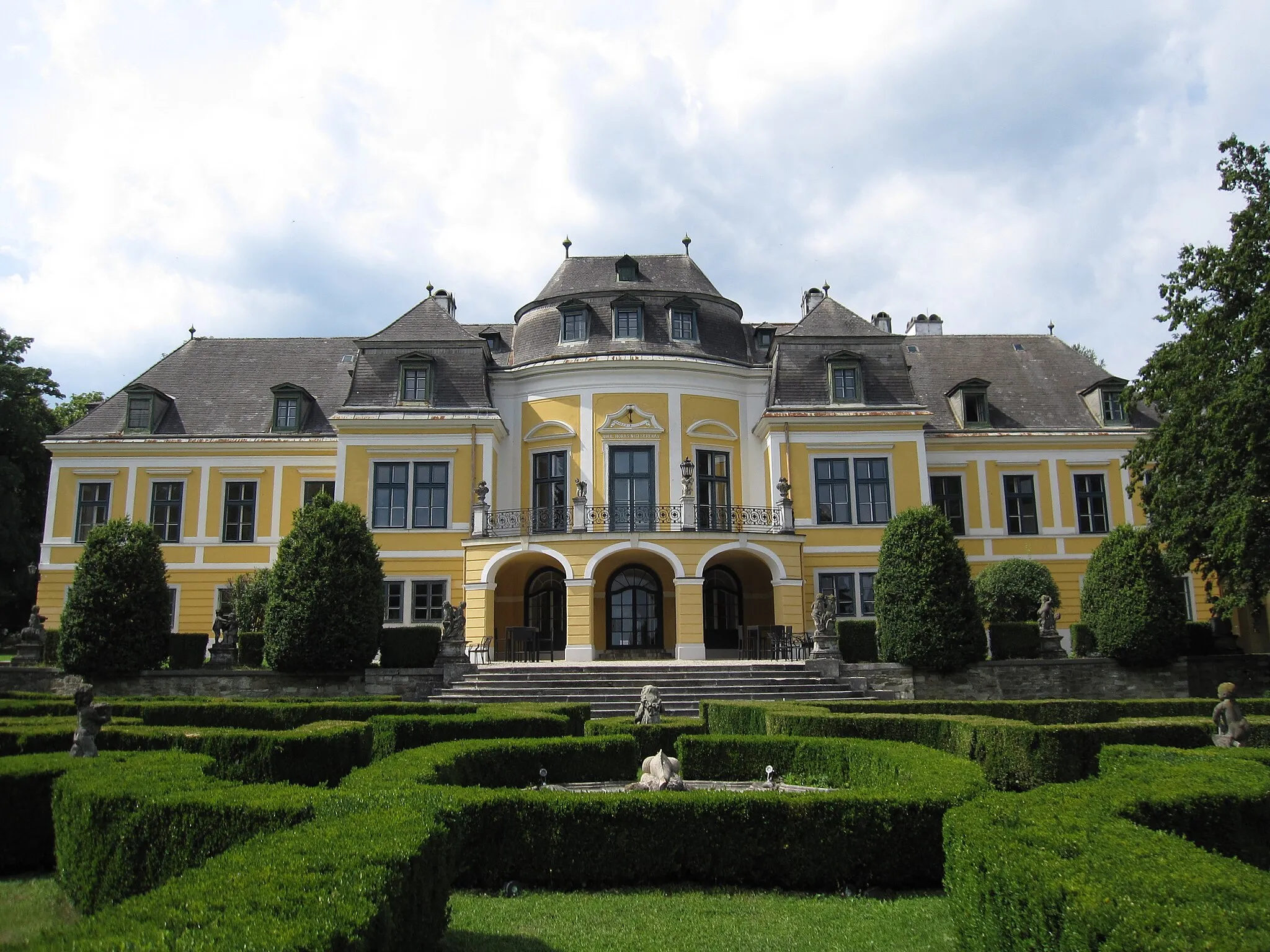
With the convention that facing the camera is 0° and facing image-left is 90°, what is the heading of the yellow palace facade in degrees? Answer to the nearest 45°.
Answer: approximately 0°

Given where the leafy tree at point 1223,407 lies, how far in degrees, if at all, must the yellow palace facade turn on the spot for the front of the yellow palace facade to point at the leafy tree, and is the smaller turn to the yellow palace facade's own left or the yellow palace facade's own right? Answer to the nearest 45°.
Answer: approximately 45° to the yellow palace facade's own left

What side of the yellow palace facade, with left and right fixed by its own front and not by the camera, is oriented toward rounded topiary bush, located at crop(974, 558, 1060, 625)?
left

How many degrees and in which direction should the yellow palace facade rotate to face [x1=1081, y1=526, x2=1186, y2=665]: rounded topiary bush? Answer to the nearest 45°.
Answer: approximately 45° to its left

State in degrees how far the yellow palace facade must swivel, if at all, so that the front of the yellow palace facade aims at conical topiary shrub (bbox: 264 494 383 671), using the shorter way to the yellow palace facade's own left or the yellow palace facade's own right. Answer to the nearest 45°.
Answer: approximately 45° to the yellow palace facade's own right

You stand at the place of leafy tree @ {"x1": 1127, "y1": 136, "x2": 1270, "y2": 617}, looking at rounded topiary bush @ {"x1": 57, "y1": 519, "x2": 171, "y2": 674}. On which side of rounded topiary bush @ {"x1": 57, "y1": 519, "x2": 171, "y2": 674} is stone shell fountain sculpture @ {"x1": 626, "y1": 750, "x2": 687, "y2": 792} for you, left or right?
left

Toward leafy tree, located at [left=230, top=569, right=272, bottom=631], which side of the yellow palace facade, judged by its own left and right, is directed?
right

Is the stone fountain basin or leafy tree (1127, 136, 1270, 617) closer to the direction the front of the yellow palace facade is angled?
the stone fountain basin

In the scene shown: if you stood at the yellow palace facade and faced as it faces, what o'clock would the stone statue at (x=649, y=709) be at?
The stone statue is roughly at 12 o'clock from the yellow palace facade.

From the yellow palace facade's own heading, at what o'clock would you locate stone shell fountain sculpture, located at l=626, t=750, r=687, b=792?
The stone shell fountain sculpture is roughly at 12 o'clock from the yellow palace facade.

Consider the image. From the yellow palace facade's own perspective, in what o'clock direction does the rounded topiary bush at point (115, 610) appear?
The rounded topiary bush is roughly at 2 o'clock from the yellow palace facade.

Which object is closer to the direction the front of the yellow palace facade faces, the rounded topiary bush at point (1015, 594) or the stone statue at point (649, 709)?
the stone statue

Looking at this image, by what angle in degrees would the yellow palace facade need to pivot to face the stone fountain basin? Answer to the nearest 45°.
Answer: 0° — it already faces it
